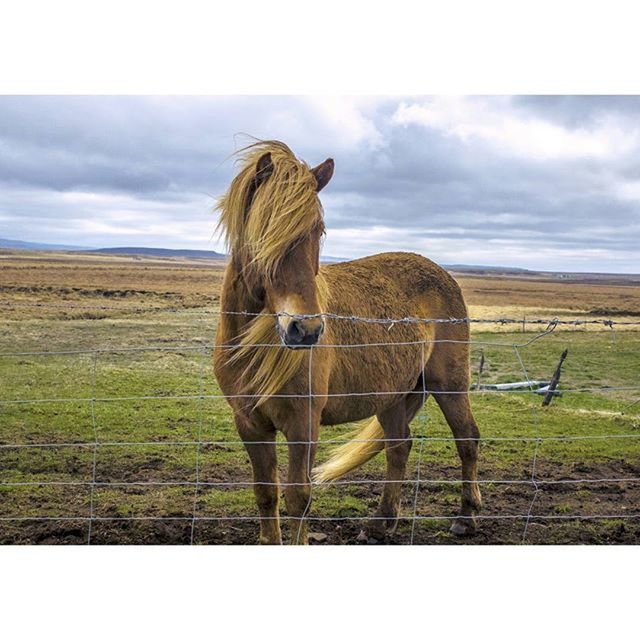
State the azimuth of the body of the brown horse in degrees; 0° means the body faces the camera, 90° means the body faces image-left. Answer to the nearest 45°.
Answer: approximately 45°
